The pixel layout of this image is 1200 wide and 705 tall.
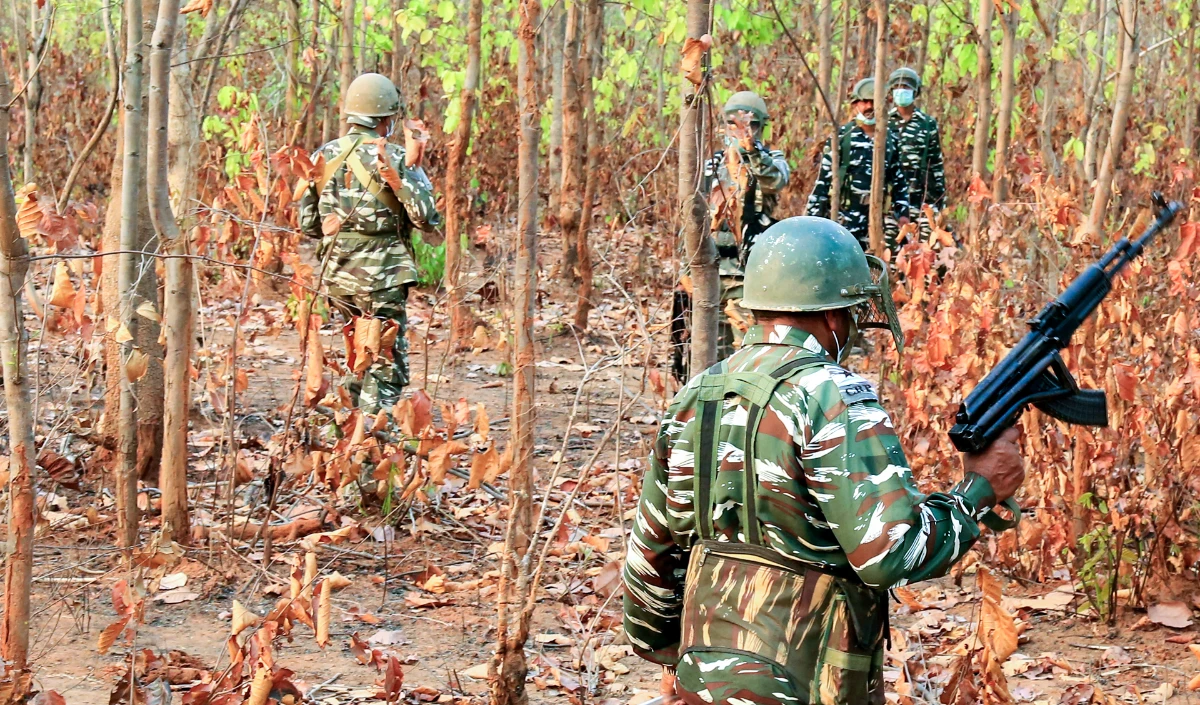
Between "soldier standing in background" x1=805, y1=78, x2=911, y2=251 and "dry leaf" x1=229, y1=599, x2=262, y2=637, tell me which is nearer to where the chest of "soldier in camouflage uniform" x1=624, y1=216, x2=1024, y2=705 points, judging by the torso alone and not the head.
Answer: the soldier standing in background

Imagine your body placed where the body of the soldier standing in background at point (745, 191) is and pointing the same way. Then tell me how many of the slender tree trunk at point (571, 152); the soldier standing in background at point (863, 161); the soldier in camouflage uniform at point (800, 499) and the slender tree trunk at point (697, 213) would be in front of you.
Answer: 2

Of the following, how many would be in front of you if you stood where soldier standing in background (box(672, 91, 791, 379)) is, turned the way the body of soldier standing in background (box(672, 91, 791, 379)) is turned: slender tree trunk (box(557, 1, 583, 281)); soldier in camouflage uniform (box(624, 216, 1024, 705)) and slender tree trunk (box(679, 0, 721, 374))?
2

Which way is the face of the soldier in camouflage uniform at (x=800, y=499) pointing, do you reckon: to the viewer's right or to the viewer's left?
to the viewer's right

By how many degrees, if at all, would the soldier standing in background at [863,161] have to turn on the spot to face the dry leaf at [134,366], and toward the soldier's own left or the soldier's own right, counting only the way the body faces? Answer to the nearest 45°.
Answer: approximately 45° to the soldier's own right

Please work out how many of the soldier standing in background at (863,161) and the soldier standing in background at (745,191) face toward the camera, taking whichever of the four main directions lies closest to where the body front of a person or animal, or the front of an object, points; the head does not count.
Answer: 2

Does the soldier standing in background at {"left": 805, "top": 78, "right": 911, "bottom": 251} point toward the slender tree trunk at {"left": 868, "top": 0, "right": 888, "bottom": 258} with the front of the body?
yes
